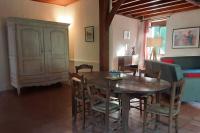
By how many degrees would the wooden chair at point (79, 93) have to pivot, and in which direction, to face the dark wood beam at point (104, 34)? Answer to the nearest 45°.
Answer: approximately 45° to its left

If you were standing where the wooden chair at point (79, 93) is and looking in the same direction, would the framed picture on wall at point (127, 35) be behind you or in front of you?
in front

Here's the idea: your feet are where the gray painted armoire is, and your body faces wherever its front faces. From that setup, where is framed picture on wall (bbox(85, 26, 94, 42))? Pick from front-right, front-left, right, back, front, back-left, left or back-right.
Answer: front-left

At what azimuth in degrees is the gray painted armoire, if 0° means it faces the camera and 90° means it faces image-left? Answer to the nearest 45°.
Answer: approximately 315°

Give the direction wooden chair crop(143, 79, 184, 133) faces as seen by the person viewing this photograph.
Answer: facing away from the viewer and to the left of the viewer

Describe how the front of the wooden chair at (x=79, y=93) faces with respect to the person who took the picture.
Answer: facing away from the viewer and to the right of the viewer

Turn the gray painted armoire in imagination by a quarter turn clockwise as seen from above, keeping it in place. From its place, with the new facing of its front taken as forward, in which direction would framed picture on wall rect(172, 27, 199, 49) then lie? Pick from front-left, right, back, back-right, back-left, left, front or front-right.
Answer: back-left

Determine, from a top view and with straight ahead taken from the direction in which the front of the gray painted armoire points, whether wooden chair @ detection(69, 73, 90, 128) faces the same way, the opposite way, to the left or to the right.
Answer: to the left

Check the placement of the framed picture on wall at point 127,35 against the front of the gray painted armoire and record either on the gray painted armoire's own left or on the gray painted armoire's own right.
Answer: on the gray painted armoire's own left

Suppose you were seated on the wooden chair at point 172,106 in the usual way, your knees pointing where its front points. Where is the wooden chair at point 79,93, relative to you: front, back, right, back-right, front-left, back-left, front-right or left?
front-left

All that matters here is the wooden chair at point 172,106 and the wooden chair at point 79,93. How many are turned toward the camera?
0

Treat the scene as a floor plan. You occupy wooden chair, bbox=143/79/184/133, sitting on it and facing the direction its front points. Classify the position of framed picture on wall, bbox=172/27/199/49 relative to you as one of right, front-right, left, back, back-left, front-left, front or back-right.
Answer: front-right

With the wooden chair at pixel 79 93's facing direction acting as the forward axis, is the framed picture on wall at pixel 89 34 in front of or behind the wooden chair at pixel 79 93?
in front

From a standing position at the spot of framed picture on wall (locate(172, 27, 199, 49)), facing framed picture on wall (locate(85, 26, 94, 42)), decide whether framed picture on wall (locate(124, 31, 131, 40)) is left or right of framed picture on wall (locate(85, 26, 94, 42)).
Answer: right
